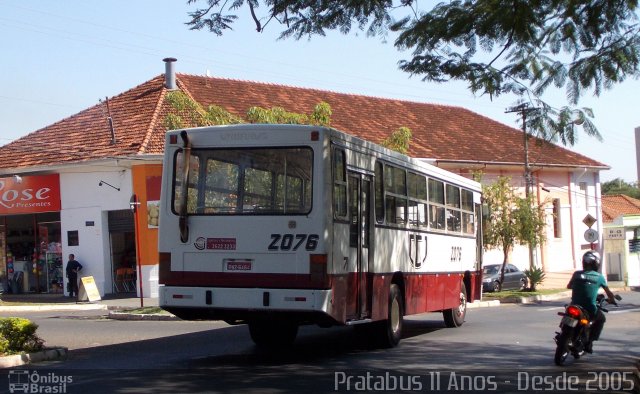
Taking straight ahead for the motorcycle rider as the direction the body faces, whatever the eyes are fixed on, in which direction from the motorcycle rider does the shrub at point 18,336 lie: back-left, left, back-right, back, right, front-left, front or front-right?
back-left

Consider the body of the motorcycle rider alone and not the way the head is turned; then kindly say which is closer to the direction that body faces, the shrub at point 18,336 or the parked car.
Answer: the parked car

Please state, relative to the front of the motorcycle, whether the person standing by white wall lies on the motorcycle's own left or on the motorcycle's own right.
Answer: on the motorcycle's own left

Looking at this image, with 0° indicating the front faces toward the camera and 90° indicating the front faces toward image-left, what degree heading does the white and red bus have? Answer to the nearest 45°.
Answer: approximately 225°

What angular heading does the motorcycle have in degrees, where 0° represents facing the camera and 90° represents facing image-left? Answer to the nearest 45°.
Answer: approximately 225°

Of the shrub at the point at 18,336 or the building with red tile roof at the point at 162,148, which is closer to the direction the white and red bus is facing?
the building with red tile roof

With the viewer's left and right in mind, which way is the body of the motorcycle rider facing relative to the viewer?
facing away from the viewer and to the right of the viewer

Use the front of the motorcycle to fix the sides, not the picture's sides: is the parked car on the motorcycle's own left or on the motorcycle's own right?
on the motorcycle's own left

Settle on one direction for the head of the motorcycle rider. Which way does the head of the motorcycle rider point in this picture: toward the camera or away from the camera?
away from the camera

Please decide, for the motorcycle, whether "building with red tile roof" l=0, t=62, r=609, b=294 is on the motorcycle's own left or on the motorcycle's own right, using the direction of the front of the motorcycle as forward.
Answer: on the motorcycle's own left
